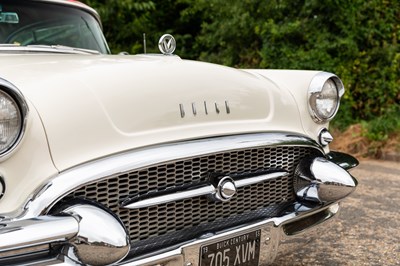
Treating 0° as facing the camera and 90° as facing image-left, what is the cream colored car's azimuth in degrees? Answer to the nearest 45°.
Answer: approximately 315°
